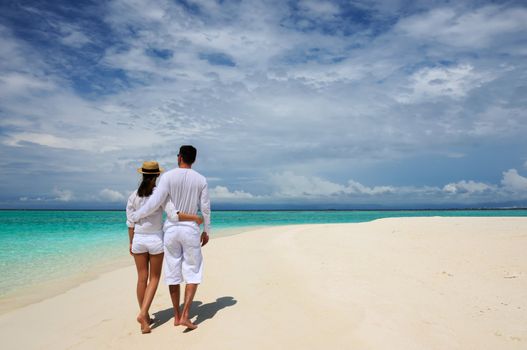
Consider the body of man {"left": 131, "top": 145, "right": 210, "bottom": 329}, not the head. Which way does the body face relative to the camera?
away from the camera

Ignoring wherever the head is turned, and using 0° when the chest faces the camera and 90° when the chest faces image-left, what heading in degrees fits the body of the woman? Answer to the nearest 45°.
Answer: approximately 180°
